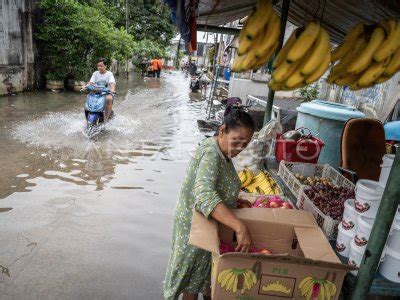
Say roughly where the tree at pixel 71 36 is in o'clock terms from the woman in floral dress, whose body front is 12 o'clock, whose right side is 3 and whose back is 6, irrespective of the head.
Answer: The tree is roughly at 8 o'clock from the woman in floral dress.

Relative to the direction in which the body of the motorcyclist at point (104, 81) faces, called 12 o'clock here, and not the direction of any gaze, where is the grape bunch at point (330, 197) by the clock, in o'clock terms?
The grape bunch is roughly at 10 o'clock from the motorcyclist.

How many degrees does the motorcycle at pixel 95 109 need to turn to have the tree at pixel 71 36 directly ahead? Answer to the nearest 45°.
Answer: approximately 180°

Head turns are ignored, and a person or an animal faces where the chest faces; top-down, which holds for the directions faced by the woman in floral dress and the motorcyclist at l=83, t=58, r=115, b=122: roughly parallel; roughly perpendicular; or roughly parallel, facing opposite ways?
roughly perpendicular

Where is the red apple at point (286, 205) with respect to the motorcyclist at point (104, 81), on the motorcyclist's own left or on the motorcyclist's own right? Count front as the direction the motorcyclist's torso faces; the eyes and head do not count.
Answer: on the motorcyclist's own left

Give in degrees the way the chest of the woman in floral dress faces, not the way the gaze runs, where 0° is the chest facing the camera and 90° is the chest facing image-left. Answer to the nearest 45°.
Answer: approximately 270°

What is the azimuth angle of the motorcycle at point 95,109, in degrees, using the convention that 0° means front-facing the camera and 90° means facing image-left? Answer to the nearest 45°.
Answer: approximately 0°

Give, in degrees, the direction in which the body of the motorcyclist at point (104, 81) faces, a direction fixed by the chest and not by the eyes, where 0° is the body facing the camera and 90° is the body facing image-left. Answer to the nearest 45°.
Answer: approximately 45°

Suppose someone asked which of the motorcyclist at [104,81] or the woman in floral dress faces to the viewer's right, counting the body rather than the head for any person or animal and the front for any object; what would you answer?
the woman in floral dress

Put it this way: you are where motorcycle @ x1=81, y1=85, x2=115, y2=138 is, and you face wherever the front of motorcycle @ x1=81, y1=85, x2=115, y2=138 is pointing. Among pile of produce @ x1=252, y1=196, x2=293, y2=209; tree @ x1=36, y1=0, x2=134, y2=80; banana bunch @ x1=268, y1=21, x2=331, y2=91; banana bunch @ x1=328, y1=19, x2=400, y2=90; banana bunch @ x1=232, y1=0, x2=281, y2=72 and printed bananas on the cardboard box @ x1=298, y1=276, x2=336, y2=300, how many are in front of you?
5

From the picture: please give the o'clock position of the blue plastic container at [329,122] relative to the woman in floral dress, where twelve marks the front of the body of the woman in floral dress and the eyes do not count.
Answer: The blue plastic container is roughly at 10 o'clock from the woman in floral dress.
